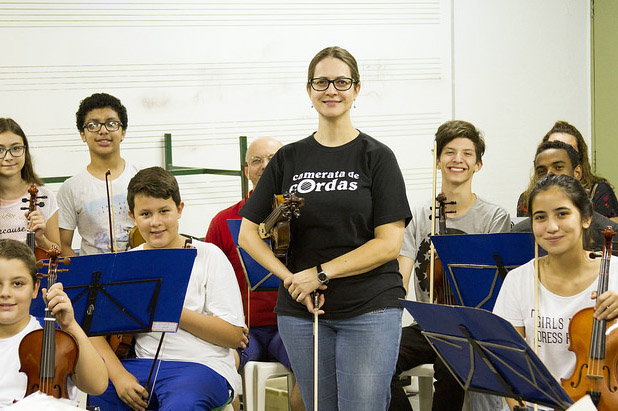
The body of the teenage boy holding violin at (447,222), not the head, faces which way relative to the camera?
toward the camera

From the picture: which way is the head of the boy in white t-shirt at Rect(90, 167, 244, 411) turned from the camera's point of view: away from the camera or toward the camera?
toward the camera

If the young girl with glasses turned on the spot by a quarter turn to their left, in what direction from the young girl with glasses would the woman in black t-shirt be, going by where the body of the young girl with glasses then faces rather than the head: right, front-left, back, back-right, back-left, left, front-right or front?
front-right

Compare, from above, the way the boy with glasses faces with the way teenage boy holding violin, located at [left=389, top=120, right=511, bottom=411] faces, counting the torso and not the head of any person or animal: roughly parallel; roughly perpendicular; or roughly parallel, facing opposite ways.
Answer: roughly parallel

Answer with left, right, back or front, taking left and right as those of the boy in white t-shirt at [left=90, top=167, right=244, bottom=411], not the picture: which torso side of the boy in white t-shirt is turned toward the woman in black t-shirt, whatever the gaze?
left

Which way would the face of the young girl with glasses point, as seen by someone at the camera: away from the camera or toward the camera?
toward the camera

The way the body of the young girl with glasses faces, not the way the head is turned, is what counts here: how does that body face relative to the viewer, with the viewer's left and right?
facing the viewer

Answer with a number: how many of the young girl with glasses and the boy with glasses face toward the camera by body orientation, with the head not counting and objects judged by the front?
2

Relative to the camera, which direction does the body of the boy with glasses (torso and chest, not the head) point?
toward the camera

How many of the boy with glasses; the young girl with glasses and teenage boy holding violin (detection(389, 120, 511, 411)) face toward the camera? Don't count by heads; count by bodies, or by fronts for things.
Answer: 3

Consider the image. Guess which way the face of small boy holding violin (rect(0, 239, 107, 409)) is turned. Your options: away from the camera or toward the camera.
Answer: toward the camera

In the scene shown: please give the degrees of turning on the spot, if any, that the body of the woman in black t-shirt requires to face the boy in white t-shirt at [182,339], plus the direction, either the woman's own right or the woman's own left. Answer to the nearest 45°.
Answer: approximately 135° to the woman's own right
